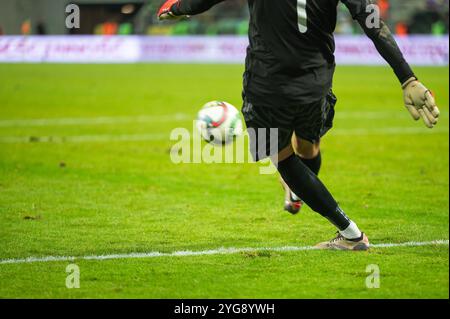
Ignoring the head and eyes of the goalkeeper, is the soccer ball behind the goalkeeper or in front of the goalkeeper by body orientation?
in front

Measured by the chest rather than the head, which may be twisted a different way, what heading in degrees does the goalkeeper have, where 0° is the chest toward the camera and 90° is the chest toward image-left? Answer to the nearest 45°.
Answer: approximately 135°
